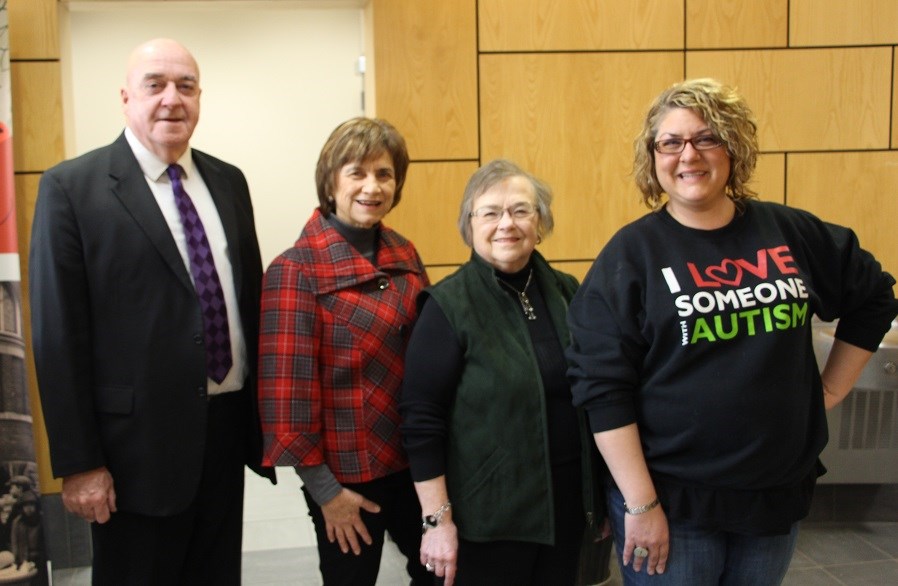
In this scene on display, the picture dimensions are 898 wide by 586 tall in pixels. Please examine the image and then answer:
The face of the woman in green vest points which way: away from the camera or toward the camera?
toward the camera

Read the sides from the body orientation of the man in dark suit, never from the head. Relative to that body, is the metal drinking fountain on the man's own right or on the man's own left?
on the man's own left

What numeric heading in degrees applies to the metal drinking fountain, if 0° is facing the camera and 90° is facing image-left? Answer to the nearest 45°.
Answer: approximately 0°

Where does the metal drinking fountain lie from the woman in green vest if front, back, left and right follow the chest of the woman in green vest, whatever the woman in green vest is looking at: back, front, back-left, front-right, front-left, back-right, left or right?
left

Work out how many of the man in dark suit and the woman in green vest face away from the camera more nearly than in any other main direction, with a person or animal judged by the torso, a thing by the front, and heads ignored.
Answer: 0

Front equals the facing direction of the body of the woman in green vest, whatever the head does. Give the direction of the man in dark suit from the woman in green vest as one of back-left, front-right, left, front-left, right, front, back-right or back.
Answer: back-right

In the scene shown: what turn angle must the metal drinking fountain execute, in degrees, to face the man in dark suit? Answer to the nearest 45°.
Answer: approximately 45° to its right

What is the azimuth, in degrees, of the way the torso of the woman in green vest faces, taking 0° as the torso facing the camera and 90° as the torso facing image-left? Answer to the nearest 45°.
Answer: approximately 315°
